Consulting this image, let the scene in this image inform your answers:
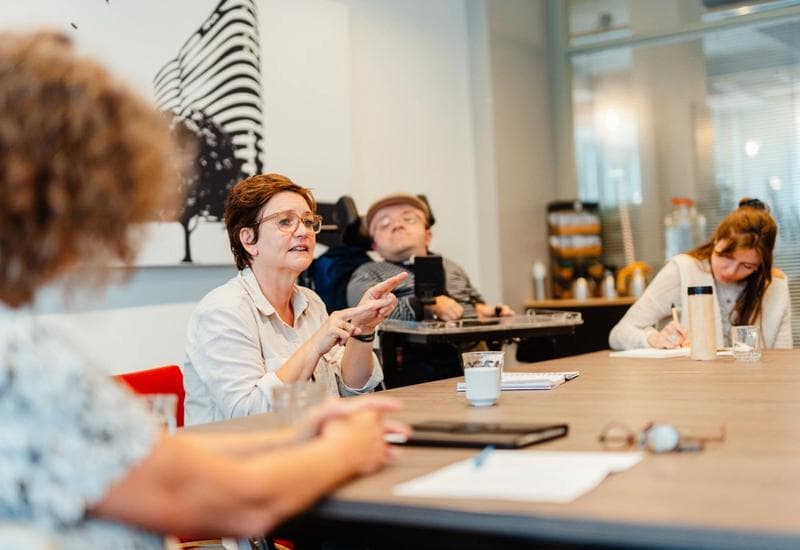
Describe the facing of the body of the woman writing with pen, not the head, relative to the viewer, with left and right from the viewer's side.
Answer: facing the viewer

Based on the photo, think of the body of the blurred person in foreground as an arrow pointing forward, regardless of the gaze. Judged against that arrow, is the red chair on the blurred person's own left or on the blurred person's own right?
on the blurred person's own left

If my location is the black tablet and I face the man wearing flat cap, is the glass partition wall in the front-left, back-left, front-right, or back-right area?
front-right

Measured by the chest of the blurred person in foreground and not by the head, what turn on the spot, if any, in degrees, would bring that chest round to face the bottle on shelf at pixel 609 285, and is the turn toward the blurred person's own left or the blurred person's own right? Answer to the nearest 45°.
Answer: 0° — they already face it

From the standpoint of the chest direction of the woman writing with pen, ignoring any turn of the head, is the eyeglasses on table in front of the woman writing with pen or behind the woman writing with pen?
in front

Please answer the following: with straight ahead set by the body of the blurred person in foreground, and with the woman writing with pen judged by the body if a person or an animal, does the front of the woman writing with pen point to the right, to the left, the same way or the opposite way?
the opposite way

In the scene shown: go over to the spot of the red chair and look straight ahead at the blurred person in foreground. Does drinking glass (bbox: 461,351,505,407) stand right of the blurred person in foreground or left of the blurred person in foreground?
left

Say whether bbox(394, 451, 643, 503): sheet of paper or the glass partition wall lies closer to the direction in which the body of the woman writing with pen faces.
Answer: the sheet of paper

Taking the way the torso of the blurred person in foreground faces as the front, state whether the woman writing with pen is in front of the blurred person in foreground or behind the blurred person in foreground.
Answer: in front

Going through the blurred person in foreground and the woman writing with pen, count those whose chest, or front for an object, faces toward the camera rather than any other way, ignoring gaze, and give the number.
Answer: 1

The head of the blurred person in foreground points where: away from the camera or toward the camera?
away from the camera

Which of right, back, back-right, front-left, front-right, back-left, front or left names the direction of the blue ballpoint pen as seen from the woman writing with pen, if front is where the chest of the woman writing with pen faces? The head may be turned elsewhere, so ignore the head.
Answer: front

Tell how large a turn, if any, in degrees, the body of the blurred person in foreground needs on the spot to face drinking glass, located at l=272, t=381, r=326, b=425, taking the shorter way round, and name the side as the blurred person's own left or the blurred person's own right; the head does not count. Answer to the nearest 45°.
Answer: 0° — they already face it

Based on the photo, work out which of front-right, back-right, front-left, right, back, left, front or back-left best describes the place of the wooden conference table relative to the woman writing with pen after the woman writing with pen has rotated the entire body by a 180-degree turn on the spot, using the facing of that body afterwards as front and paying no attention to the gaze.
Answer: back

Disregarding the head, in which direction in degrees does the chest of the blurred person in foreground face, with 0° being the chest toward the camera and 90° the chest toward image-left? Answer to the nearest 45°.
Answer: approximately 225°

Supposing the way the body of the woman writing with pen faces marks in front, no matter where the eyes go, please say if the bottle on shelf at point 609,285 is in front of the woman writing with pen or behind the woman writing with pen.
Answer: behind
